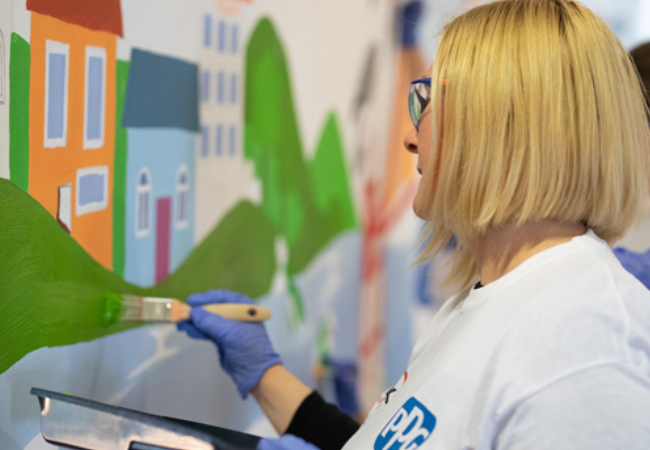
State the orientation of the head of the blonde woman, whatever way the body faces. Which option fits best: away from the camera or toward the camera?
away from the camera

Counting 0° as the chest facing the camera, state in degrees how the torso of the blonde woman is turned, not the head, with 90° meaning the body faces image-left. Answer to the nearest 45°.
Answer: approximately 90°
